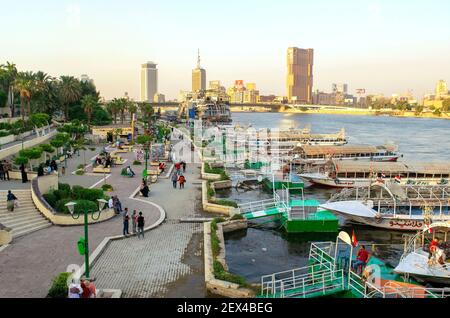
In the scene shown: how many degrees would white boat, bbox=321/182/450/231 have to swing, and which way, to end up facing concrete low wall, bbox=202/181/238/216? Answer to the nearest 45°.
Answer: approximately 45° to its left

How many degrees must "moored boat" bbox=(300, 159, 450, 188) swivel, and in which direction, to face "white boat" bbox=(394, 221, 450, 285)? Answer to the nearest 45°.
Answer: approximately 90° to its left

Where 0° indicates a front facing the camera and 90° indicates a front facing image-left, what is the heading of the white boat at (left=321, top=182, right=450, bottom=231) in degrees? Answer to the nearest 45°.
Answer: approximately 90°

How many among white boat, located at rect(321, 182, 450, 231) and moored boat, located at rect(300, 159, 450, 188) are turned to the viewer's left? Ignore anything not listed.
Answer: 2

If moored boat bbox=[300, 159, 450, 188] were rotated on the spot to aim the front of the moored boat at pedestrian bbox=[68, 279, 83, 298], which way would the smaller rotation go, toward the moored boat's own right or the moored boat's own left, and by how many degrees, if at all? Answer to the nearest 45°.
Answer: approximately 90° to the moored boat's own left

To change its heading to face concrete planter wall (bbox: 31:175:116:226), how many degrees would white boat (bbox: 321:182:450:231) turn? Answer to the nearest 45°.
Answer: approximately 45° to its left

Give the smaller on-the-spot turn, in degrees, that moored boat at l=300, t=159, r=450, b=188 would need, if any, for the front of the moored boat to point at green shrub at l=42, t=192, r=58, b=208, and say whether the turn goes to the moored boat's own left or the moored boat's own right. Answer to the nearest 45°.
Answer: approximately 45° to the moored boat's own left

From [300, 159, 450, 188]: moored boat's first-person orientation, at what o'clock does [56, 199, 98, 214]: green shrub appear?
The green shrub is roughly at 10 o'clock from the moored boat.

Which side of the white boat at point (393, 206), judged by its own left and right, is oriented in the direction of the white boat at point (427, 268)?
left

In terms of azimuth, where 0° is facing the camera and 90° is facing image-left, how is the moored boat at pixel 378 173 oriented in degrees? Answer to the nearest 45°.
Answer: approximately 90°
